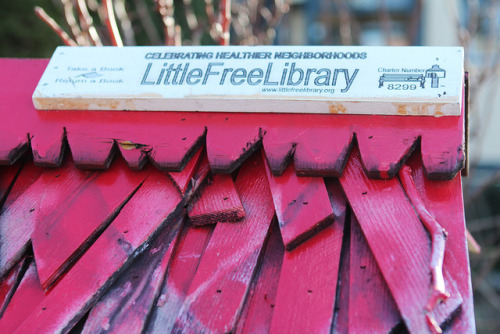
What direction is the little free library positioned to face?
toward the camera
